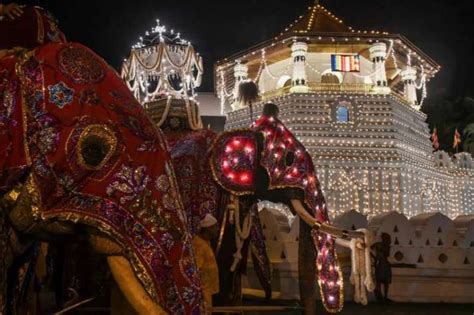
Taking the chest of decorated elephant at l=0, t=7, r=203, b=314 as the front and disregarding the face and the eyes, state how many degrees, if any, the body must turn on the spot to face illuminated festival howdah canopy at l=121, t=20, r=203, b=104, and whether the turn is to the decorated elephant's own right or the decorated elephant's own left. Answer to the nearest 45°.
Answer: approximately 90° to the decorated elephant's own left

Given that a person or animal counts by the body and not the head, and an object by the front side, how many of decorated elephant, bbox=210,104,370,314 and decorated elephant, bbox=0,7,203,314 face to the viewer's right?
2

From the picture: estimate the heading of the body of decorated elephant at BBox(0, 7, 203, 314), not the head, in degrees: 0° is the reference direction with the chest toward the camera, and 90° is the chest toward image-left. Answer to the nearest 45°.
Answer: approximately 270°

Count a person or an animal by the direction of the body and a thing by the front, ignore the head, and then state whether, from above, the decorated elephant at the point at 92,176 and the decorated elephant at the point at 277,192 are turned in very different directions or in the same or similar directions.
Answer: same or similar directions

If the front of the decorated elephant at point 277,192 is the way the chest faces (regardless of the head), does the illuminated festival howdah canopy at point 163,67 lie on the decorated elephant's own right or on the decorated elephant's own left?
on the decorated elephant's own left

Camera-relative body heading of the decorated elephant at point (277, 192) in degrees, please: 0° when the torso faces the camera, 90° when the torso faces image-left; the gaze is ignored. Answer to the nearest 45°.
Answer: approximately 270°

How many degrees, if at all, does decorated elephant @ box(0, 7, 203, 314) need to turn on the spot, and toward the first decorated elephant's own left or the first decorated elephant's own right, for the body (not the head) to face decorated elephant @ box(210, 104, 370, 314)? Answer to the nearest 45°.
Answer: approximately 45° to the first decorated elephant's own left

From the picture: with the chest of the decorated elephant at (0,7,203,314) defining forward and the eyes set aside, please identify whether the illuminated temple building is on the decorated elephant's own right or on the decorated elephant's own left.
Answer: on the decorated elephant's own left

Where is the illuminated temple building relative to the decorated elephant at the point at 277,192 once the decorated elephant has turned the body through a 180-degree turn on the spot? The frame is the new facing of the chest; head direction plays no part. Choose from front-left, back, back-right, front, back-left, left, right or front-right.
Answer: right

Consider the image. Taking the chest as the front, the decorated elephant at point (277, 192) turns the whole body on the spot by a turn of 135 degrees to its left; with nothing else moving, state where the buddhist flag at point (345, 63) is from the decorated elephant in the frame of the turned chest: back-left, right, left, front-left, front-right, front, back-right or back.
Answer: front-right

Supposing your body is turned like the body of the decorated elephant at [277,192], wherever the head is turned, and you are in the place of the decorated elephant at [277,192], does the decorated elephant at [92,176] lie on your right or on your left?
on your right

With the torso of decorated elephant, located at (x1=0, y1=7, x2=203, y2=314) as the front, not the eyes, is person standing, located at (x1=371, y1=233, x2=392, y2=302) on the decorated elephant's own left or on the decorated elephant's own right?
on the decorated elephant's own left
